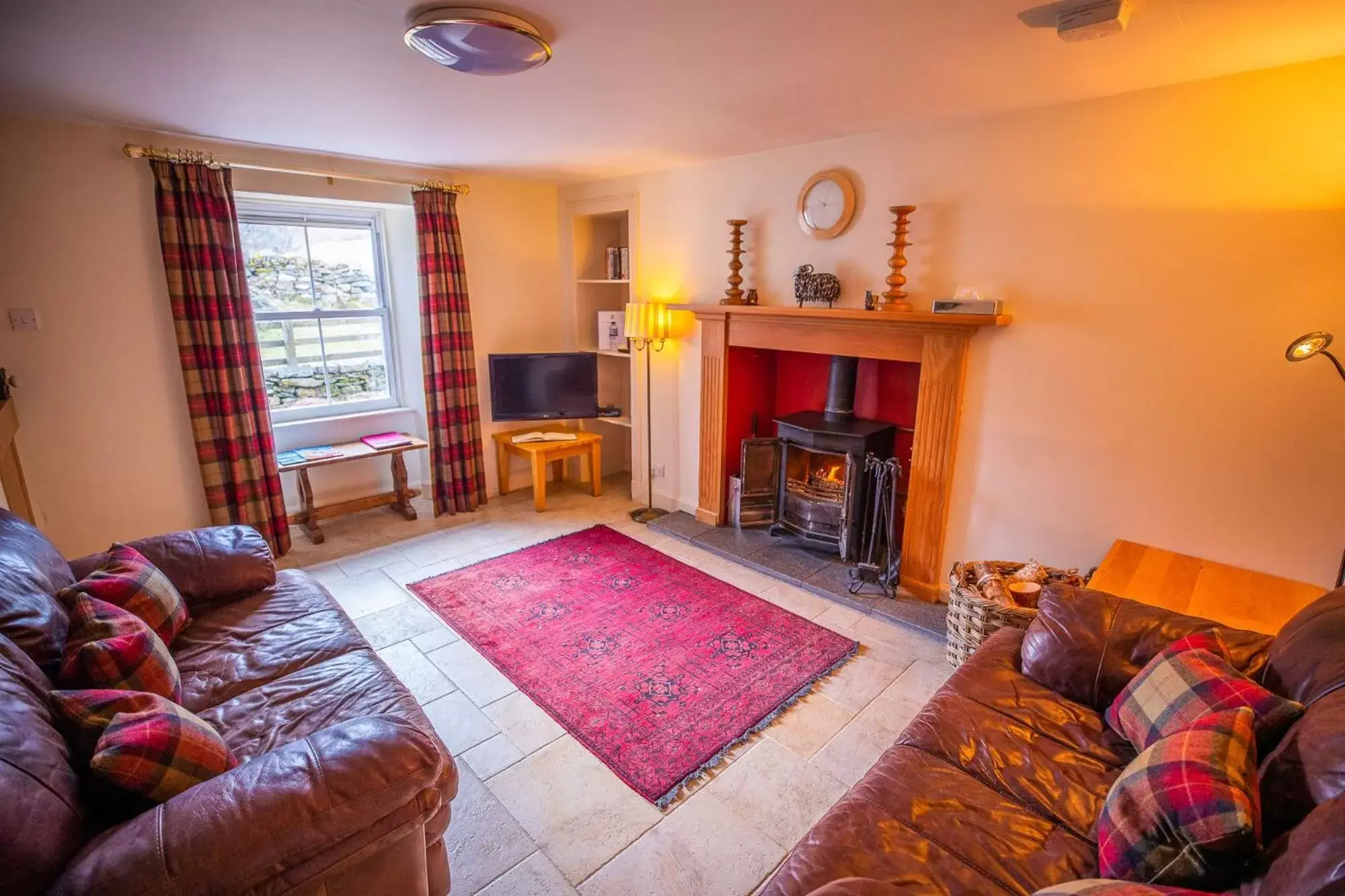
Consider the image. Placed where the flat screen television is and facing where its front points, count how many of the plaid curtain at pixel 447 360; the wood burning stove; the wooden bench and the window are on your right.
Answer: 3

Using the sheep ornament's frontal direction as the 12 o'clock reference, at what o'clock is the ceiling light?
The ceiling light is roughly at 10 o'clock from the sheep ornament.

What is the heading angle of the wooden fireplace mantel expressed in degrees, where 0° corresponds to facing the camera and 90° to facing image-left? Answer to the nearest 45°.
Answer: approximately 45°

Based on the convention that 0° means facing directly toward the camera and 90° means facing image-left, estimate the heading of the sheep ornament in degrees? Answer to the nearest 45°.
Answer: approximately 90°

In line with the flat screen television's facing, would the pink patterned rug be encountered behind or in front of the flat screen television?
in front

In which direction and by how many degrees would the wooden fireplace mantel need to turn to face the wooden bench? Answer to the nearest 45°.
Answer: approximately 45° to its right

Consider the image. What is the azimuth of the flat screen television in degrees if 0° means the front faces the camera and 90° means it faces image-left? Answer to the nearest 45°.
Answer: approximately 0°

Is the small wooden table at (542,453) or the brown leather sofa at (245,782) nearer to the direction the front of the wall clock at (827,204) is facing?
the brown leather sofa

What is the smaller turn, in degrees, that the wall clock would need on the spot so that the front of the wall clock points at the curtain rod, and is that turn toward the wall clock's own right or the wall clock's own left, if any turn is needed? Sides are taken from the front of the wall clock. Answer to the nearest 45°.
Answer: approximately 45° to the wall clock's own right

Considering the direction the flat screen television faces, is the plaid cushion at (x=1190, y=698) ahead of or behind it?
ahead
